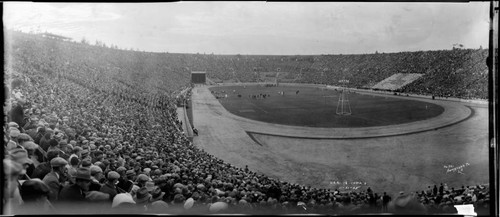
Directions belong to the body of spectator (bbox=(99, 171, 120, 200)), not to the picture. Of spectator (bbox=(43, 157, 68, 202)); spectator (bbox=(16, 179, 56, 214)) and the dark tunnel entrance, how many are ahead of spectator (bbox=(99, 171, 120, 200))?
1

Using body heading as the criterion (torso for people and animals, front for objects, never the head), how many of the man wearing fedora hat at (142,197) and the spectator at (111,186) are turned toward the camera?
0

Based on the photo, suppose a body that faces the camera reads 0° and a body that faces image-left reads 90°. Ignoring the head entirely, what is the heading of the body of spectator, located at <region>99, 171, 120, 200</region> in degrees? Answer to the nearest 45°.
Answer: approximately 225°

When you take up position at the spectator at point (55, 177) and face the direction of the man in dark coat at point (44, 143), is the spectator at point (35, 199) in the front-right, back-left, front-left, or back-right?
back-left

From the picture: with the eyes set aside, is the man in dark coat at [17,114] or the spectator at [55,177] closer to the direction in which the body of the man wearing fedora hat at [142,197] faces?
the man in dark coat

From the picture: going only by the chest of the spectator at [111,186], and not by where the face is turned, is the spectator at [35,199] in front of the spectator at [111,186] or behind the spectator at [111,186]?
behind

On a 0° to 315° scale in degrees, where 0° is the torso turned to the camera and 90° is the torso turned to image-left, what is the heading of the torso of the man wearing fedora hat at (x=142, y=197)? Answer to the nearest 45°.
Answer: approximately 180°
